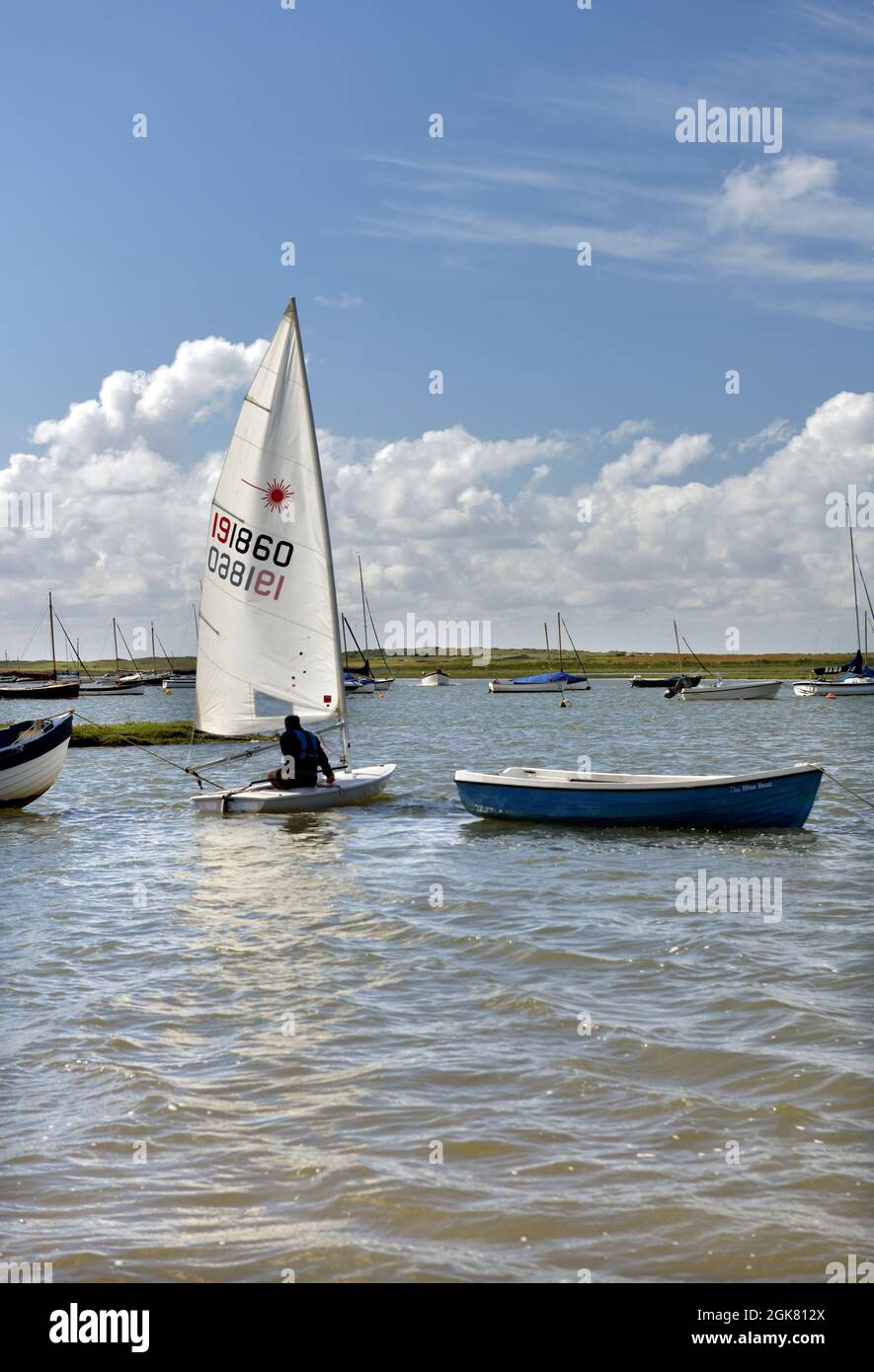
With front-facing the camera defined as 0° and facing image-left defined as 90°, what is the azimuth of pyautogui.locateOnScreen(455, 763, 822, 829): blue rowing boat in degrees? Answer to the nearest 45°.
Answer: approximately 270°

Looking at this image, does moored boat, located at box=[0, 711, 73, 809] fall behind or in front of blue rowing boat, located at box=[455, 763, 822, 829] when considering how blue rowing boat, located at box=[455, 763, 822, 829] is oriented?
behind

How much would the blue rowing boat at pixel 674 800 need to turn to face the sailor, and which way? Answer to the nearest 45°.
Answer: approximately 180°

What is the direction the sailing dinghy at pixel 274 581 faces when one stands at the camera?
facing away from the viewer and to the right of the viewer
